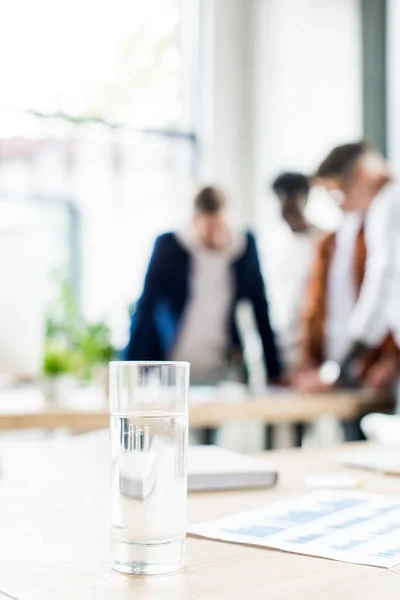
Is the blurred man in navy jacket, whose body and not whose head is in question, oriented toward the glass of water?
yes

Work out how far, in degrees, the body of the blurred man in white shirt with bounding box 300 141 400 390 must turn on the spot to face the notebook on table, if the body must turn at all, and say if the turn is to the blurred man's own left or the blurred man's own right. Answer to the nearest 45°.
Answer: approximately 90° to the blurred man's own left

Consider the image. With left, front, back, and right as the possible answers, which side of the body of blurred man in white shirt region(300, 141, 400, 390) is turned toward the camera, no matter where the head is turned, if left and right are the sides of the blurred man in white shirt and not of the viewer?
left

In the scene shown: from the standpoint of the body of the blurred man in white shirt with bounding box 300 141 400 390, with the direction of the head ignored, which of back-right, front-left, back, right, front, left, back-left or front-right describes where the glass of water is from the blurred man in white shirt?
left

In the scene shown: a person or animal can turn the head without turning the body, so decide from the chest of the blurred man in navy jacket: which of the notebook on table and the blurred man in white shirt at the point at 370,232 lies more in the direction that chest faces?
the notebook on table

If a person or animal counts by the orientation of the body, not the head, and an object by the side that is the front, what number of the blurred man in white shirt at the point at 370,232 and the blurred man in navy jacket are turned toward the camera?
1

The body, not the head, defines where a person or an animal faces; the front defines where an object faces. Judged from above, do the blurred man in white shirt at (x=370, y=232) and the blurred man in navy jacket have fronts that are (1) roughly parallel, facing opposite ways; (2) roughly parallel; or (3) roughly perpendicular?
roughly perpendicular

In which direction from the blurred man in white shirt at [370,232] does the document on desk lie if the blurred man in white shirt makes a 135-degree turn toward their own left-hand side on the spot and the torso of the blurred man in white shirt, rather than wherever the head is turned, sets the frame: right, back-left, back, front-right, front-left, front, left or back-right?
front-right

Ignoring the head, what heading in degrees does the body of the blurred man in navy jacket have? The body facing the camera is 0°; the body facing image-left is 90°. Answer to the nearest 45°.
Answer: approximately 0°
